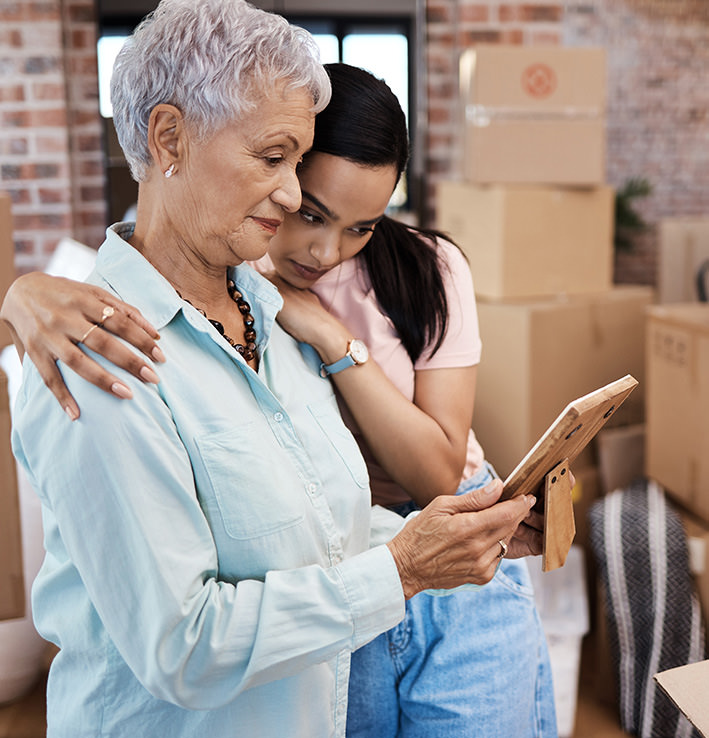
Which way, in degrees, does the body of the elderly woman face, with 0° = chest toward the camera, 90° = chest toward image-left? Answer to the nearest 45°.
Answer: approximately 315°

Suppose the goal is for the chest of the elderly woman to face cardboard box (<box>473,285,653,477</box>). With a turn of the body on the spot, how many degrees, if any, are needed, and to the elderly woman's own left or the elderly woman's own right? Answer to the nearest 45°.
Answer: approximately 90° to the elderly woman's own left

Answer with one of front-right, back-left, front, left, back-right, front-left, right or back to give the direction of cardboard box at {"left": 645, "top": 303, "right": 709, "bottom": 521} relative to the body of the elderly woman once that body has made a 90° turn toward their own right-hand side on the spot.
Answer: back

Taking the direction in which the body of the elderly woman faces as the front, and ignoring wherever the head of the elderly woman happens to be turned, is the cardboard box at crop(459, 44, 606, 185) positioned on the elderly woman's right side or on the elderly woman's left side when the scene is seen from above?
on the elderly woman's left side
